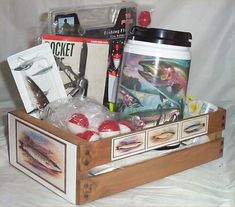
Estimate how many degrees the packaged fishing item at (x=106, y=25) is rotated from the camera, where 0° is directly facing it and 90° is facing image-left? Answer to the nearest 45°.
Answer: approximately 0°
